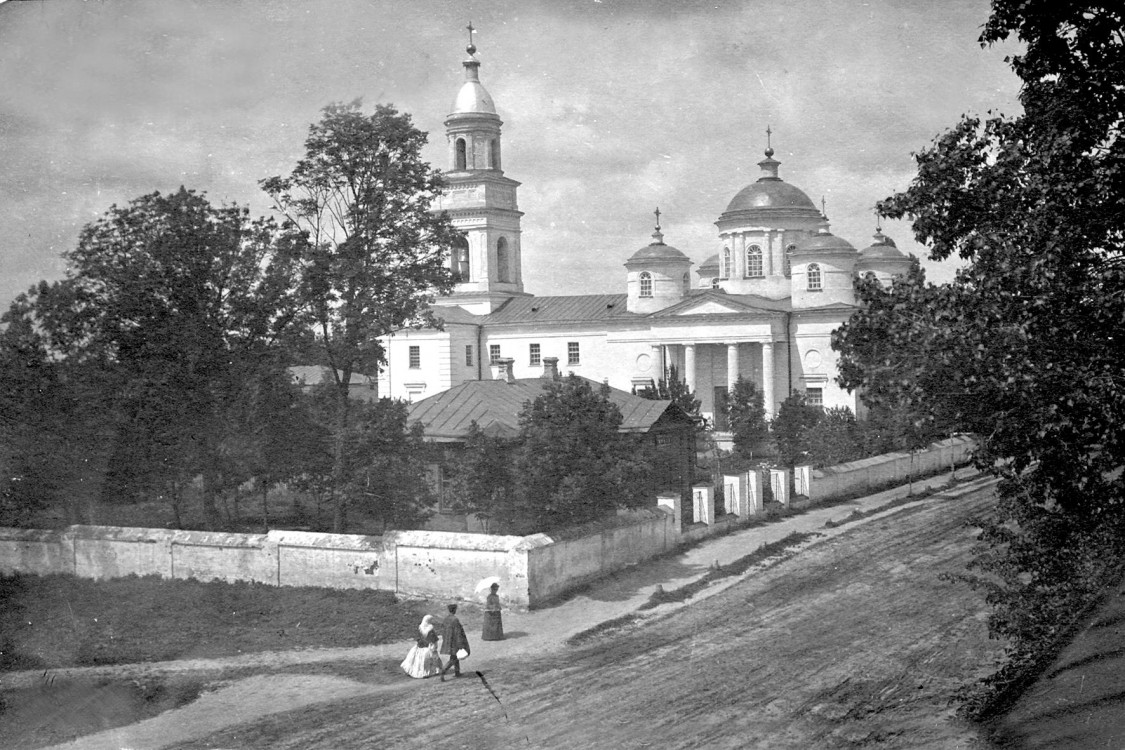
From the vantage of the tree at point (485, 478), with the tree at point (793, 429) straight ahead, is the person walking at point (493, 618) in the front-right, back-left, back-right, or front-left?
back-right

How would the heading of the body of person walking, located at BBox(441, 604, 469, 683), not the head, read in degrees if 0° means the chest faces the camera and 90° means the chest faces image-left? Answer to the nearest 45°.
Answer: approximately 225°

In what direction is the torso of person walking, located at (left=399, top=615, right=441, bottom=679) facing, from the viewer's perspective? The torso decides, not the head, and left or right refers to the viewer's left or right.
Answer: facing away from the viewer and to the right of the viewer

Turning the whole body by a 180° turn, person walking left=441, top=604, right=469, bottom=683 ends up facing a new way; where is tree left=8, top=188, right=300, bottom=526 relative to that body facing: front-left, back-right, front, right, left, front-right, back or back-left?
right

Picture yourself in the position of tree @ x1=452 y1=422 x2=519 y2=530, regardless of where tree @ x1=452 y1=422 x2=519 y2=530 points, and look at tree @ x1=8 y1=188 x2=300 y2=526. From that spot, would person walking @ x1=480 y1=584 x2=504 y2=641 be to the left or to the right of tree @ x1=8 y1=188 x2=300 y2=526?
left

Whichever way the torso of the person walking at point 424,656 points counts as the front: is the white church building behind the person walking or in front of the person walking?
in front

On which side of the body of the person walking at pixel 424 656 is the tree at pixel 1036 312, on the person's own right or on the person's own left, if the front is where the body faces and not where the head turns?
on the person's own right
